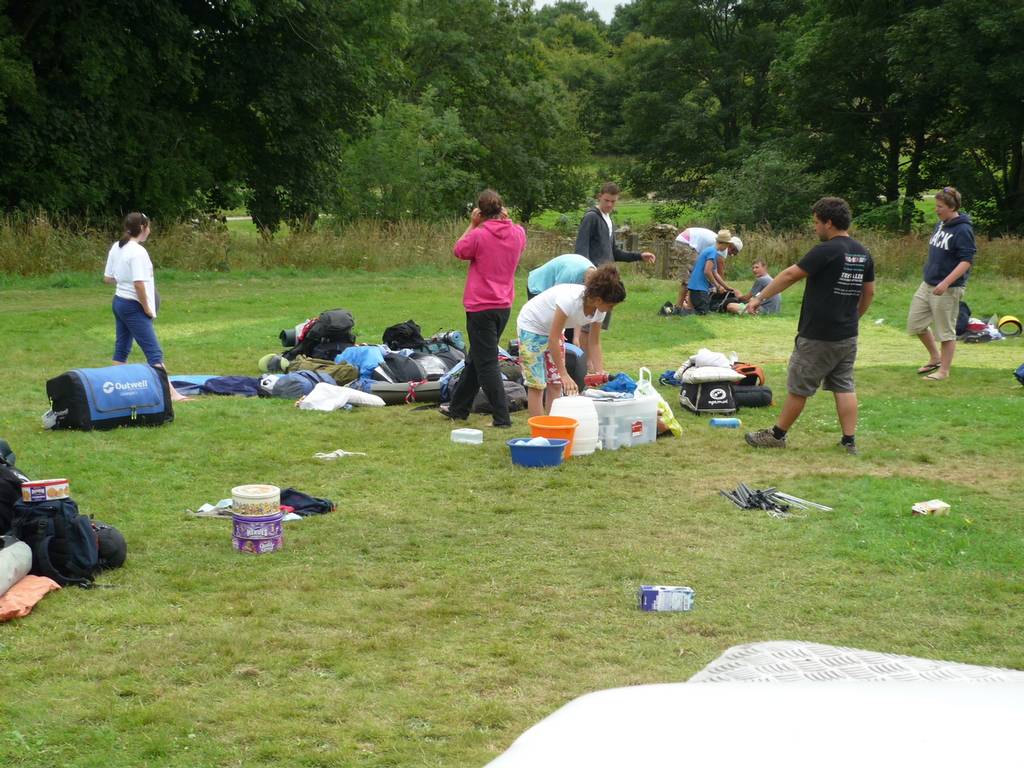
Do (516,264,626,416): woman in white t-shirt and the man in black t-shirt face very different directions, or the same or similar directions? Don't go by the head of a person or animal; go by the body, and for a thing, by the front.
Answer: very different directions

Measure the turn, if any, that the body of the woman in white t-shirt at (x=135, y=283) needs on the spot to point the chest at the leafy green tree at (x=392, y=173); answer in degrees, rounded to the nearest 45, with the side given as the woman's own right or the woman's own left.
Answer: approximately 45° to the woman's own left

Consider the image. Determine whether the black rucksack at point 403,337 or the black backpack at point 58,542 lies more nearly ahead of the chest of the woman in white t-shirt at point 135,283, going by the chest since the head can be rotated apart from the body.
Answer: the black rucksack

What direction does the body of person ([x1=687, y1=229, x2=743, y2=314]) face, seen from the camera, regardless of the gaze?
to the viewer's right

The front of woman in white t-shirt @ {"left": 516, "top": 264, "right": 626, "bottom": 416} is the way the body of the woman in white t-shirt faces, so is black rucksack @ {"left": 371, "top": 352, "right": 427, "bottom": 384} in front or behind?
behind

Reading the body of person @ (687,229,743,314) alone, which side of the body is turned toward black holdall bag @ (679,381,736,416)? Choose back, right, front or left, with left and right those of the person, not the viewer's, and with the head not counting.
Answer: right

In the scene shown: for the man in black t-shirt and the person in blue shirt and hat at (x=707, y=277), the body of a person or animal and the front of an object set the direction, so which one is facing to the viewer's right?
the person in blue shirt and hat

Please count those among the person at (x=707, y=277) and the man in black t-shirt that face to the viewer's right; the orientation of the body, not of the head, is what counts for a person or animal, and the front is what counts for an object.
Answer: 1

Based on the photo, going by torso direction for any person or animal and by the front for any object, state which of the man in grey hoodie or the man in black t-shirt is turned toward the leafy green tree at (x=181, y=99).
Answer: the man in black t-shirt

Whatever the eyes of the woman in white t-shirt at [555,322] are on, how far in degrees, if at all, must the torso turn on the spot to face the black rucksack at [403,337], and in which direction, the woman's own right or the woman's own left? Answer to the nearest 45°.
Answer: approximately 180°

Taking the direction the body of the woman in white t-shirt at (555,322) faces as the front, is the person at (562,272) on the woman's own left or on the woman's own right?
on the woman's own left

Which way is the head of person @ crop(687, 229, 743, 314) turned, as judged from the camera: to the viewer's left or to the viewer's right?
to the viewer's right
